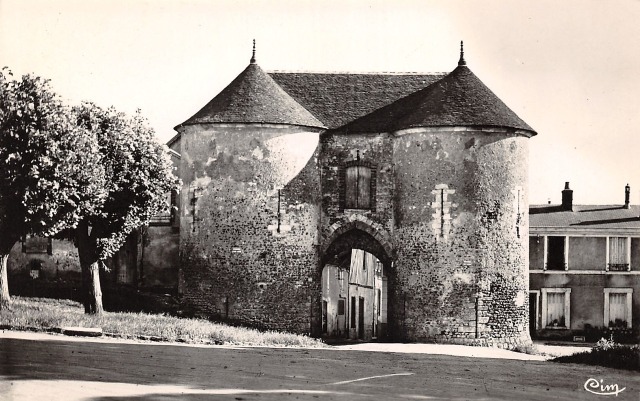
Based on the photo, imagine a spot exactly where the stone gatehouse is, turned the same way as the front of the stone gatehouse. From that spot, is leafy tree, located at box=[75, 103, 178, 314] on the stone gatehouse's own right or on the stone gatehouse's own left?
on the stone gatehouse's own right

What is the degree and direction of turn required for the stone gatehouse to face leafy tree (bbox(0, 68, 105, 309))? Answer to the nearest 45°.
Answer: approximately 45° to its right

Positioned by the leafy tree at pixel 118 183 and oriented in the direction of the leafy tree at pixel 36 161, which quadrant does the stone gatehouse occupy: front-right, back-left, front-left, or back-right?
back-right

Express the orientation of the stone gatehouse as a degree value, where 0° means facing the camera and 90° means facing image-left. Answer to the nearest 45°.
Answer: approximately 0°
